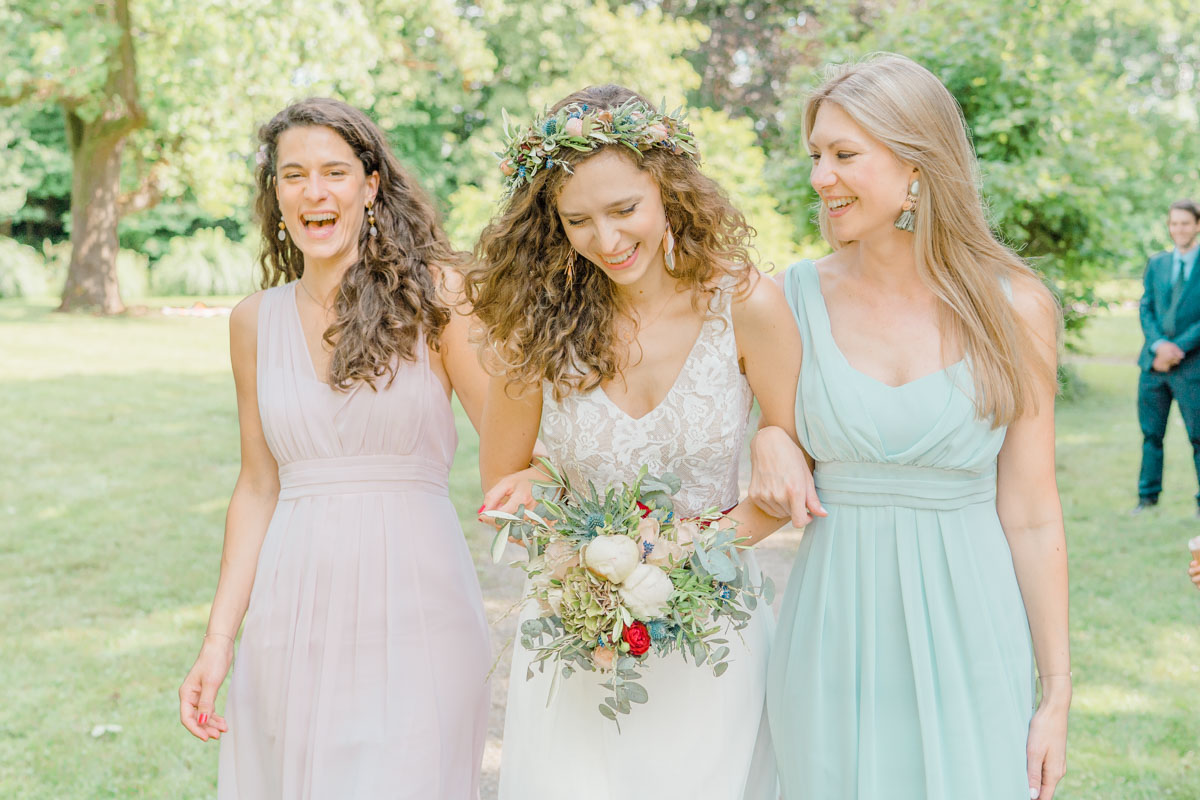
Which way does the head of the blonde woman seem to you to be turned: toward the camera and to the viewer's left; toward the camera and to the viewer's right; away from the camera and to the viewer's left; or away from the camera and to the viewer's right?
toward the camera and to the viewer's left

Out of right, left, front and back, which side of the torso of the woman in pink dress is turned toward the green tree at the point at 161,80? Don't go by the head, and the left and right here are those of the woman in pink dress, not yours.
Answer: back

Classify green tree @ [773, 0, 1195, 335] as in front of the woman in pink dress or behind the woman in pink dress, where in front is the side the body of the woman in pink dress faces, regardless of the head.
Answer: behind

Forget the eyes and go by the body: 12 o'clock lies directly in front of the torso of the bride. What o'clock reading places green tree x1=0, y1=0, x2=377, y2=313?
The green tree is roughly at 5 o'clock from the bride.

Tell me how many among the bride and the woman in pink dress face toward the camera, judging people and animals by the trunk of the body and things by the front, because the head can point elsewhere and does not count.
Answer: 2

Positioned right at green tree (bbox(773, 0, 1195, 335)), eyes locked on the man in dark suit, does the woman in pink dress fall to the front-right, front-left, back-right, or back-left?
front-right

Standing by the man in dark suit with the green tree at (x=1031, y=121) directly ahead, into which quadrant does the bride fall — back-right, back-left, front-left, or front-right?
back-left

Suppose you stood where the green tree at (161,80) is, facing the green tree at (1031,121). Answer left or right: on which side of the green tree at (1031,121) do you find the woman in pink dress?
right

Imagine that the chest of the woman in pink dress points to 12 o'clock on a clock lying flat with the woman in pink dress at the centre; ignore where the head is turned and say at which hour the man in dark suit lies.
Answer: The man in dark suit is roughly at 8 o'clock from the woman in pink dress.

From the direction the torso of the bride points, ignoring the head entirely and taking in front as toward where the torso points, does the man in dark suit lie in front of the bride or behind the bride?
behind

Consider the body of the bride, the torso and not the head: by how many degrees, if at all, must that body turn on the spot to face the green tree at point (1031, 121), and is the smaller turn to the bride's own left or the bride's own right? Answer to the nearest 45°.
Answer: approximately 180°

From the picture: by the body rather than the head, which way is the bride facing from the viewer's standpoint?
toward the camera

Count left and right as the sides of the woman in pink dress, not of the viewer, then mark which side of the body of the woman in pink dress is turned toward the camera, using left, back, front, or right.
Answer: front
